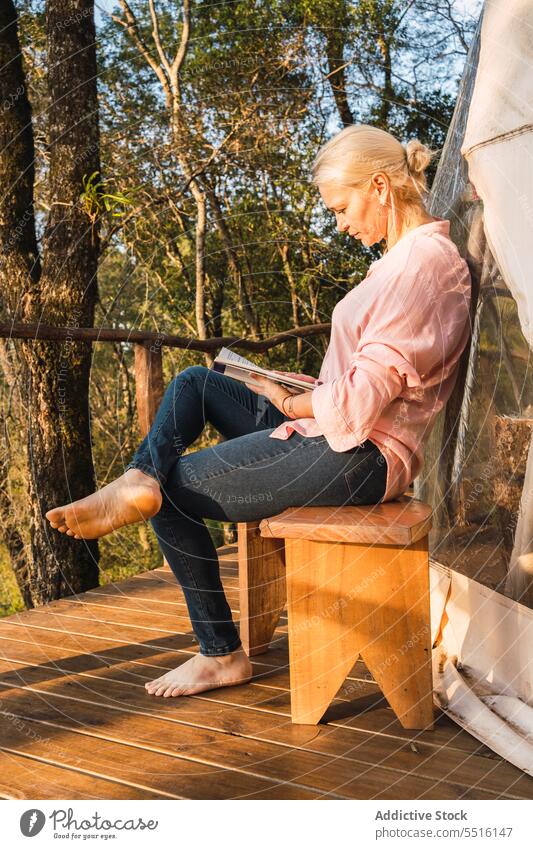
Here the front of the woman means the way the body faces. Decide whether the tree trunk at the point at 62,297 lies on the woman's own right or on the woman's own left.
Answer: on the woman's own right

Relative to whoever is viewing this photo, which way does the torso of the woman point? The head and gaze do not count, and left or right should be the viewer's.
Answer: facing to the left of the viewer

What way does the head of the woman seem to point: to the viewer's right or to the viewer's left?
to the viewer's left

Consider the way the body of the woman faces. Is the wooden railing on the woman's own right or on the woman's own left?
on the woman's own right
